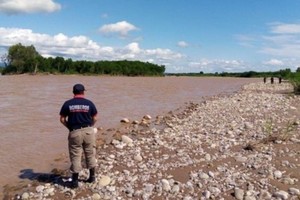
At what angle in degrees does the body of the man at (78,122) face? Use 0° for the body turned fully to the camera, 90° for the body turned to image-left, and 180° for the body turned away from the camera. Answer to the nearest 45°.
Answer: approximately 180°

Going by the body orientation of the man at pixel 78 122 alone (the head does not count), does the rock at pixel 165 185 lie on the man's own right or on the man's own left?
on the man's own right

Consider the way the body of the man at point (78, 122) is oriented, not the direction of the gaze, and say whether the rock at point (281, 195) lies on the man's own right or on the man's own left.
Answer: on the man's own right

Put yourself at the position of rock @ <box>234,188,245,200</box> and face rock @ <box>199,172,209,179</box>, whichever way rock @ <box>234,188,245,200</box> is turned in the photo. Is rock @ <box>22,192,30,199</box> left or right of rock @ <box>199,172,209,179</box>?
left

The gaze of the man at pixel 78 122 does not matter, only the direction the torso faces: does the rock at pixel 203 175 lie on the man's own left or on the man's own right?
on the man's own right

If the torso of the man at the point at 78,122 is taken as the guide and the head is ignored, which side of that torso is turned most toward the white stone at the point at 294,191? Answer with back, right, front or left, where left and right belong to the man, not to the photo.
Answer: right

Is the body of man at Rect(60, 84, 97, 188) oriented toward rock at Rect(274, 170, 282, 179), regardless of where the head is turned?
no

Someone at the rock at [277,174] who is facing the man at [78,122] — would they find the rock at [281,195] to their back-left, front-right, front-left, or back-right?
front-left

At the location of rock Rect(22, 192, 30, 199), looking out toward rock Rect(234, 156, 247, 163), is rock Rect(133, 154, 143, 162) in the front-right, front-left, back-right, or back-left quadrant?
front-left

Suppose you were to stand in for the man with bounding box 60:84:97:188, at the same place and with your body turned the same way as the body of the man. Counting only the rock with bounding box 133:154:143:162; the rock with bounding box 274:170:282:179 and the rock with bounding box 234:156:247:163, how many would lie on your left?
0

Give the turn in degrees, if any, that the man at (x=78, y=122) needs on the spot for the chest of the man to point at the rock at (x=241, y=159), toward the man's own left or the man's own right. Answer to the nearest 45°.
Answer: approximately 90° to the man's own right

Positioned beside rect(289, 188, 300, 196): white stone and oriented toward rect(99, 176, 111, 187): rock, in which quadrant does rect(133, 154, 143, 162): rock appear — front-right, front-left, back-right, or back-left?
front-right

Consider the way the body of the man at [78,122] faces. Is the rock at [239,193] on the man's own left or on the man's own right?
on the man's own right
